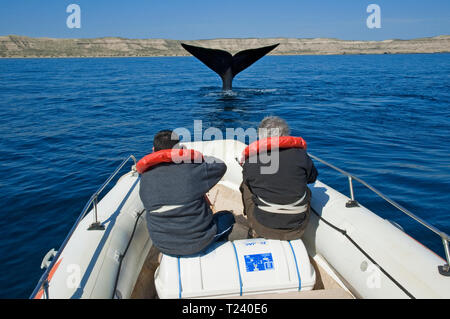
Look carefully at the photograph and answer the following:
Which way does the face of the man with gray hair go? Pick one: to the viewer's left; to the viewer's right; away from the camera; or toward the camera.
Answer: away from the camera

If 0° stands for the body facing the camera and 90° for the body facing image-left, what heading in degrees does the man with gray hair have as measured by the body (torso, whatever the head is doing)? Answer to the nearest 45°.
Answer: approximately 180°
